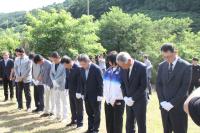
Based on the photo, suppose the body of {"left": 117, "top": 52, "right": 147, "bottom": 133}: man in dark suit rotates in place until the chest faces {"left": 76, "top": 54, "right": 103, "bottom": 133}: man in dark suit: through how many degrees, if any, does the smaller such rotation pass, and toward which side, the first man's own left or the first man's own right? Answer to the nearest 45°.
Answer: approximately 90° to the first man's own right

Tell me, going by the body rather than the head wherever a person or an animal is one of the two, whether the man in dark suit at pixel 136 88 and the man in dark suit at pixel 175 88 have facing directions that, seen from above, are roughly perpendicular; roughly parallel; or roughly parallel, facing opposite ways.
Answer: roughly parallel

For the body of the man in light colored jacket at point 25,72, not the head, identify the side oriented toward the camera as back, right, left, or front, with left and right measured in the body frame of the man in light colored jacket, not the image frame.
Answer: front

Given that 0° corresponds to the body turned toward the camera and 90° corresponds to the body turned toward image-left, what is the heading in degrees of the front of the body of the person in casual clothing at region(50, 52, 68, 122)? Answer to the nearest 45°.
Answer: approximately 45°

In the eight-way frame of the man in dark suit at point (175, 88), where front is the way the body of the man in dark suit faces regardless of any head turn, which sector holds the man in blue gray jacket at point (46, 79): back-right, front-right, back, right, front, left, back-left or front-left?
right

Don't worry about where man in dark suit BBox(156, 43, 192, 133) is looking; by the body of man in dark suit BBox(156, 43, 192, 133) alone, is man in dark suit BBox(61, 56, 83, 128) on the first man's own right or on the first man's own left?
on the first man's own right

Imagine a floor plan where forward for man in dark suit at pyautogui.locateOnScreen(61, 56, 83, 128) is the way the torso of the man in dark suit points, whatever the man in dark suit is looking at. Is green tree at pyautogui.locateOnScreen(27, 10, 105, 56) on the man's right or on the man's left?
on the man's right

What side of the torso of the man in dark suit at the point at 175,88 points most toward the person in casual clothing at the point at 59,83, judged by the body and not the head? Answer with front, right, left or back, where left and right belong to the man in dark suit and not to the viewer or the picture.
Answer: right

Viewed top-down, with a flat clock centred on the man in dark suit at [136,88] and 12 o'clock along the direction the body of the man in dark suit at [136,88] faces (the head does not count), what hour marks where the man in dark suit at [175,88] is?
the man in dark suit at [175,88] is roughly at 9 o'clock from the man in dark suit at [136,88].

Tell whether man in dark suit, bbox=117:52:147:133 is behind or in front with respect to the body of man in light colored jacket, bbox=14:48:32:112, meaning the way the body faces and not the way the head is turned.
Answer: in front

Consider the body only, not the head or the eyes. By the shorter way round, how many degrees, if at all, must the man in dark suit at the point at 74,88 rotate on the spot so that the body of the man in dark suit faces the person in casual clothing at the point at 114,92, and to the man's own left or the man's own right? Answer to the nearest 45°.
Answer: approximately 45° to the man's own left

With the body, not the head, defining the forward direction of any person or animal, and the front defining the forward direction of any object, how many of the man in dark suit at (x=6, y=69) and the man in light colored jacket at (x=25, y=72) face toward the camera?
2

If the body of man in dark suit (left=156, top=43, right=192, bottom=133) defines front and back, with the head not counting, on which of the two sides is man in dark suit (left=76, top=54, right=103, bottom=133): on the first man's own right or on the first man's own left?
on the first man's own right

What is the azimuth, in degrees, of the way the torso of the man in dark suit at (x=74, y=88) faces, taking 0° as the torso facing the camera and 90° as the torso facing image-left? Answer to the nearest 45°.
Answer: approximately 45°

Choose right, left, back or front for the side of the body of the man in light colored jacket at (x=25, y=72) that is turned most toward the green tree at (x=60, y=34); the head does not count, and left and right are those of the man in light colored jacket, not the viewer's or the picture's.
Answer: back
